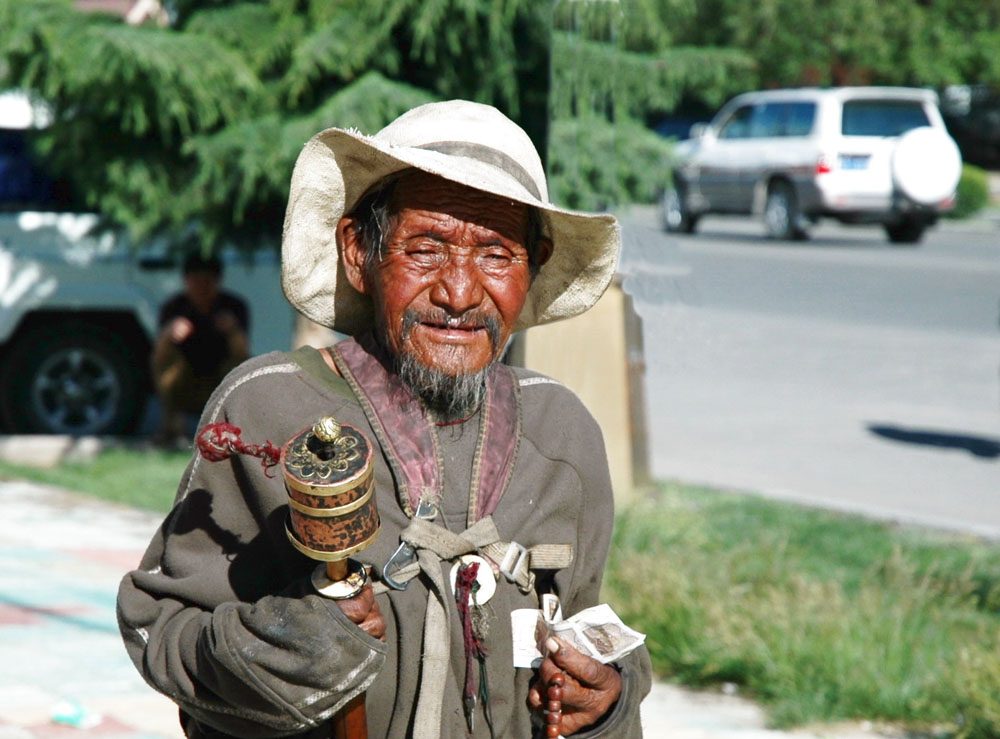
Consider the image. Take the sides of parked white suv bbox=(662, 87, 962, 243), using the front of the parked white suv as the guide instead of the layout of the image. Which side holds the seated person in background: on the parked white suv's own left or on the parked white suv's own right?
on the parked white suv's own left

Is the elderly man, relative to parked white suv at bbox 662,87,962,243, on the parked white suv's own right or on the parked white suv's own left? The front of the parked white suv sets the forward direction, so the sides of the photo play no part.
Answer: on the parked white suv's own left

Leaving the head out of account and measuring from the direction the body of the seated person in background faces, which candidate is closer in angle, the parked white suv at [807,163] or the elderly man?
the elderly man

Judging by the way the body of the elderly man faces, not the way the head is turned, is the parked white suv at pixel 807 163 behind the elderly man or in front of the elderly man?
behind

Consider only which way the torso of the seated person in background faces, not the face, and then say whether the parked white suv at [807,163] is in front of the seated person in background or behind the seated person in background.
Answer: behind

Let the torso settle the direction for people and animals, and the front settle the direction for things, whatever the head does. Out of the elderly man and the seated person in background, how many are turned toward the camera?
2

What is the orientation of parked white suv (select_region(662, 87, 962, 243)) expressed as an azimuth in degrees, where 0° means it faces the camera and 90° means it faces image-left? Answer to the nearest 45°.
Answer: approximately 135°

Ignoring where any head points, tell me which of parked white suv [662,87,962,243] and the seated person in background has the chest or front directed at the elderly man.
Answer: the seated person in background

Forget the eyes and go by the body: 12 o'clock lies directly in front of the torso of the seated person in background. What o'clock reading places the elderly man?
The elderly man is roughly at 12 o'clock from the seated person in background.

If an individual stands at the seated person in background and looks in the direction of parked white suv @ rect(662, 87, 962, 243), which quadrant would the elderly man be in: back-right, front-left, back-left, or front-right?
back-right
